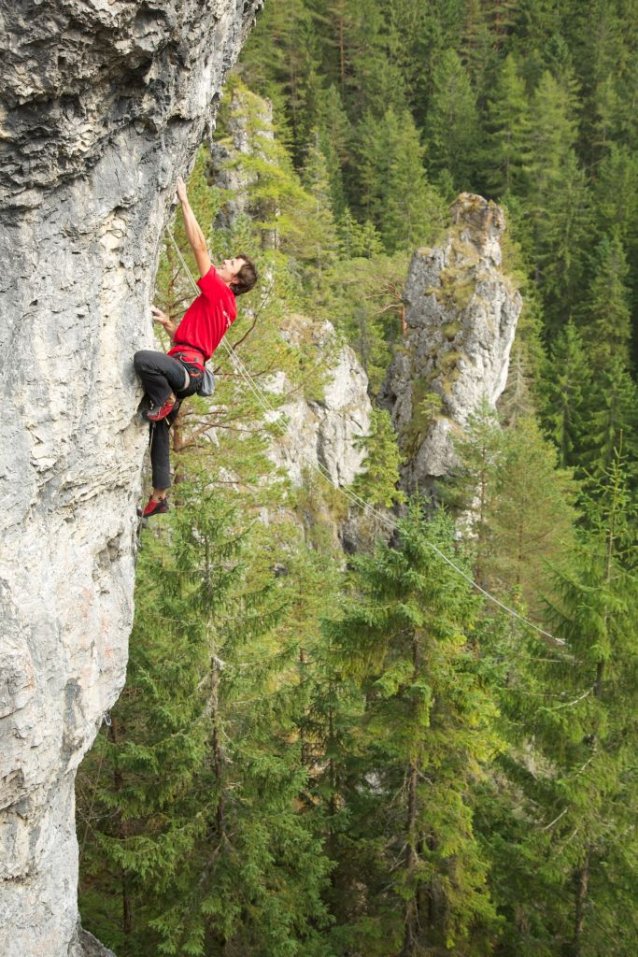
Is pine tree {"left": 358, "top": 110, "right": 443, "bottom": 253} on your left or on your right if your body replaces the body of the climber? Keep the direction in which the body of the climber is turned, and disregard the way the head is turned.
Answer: on your right

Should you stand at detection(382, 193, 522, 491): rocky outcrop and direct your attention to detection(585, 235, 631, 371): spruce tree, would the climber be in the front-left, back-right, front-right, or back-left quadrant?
back-right

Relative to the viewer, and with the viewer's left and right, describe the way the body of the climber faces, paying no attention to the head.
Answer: facing to the left of the viewer

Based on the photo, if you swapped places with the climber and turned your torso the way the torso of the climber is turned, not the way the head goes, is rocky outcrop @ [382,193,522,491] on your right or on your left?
on your right

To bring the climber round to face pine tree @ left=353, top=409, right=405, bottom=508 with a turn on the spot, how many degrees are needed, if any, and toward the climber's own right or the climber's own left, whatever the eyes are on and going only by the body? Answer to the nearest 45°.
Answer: approximately 90° to the climber's own right

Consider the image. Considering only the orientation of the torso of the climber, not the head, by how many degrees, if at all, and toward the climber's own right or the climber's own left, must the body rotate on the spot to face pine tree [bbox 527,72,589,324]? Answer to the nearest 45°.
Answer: approximately 135° to the climber's own right

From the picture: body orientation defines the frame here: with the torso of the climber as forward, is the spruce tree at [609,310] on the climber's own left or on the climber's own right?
on the climber's own right

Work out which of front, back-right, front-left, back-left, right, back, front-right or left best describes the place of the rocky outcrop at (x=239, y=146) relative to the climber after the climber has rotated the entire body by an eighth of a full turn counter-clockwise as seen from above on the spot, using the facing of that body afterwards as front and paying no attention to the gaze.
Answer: back-right
